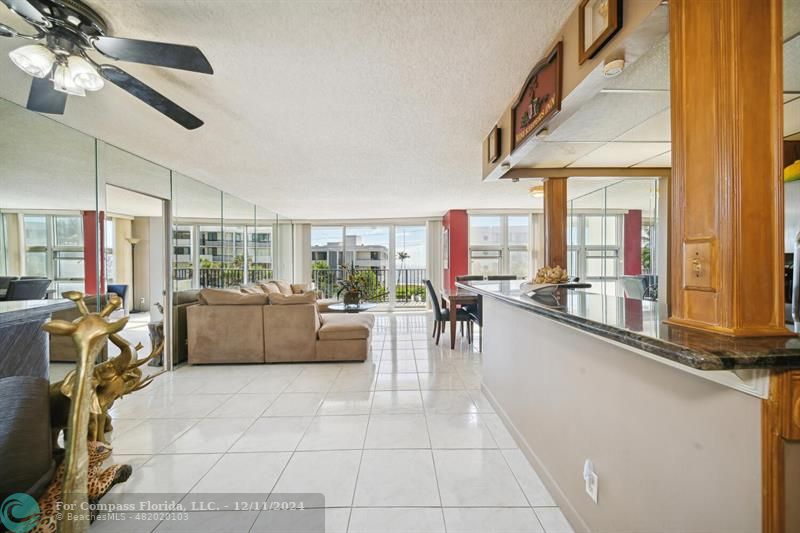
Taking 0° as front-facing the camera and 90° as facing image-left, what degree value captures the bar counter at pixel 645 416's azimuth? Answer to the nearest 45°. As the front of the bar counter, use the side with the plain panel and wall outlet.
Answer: approximately 45°

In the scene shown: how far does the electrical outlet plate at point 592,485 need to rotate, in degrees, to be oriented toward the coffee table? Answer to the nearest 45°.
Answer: approximately 90° to its right

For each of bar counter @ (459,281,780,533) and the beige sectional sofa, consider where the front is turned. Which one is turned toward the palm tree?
the beige sectional sofa

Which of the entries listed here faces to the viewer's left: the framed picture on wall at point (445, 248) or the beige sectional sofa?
the framed picture on wall

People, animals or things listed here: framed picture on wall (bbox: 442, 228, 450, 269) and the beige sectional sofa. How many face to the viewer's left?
1

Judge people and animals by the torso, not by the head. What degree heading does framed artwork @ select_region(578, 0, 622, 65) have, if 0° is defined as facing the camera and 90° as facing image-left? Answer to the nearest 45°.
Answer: approximately 45°

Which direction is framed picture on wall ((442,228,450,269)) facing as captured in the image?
to the viewer's left

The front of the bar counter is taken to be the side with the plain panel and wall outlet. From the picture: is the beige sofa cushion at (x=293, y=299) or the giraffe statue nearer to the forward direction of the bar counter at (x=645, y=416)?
the giraffe statue

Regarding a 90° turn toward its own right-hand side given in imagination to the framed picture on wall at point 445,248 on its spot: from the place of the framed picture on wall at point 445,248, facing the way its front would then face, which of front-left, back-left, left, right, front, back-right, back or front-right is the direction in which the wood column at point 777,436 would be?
back

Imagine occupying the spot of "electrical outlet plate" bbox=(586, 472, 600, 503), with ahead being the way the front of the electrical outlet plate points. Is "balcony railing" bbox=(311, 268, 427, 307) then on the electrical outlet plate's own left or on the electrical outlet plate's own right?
on the electrical outlet plate's own right

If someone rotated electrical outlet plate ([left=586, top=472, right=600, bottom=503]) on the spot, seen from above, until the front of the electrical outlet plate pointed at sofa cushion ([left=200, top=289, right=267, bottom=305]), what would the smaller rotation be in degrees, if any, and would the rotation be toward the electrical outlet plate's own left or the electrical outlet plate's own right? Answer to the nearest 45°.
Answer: approximately 45° to the electrical outlet plate's own right

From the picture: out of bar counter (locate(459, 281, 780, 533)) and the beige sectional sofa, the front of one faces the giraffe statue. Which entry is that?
the bar counter

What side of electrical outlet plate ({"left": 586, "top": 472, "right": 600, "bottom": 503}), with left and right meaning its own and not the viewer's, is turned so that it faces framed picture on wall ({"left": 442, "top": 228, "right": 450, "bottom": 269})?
right

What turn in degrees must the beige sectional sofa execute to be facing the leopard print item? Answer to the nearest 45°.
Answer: approximately 135° to its right

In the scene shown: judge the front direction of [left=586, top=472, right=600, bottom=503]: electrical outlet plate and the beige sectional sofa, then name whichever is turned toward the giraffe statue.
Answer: the electrical outlet plate

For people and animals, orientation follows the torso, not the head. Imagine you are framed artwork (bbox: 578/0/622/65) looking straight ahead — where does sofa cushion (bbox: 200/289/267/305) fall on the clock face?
The sofa cushion is roughly at 2 o'clock from the framed artwork.
